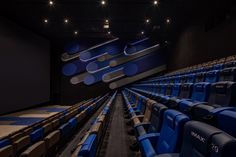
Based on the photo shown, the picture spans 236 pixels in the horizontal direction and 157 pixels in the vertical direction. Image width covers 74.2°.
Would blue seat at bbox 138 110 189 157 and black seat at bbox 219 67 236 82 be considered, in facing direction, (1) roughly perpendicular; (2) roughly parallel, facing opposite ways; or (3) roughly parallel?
roughly parallel

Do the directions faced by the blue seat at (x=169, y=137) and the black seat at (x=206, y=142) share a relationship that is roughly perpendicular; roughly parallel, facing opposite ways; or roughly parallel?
roughly parallel

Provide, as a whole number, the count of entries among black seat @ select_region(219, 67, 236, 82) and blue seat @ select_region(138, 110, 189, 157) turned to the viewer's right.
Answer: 0

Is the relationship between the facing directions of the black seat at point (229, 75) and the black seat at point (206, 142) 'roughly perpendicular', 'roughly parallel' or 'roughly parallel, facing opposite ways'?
roughly parallel

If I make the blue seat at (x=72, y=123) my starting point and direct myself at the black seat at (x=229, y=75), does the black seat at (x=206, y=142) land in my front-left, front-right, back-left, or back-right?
front-right
